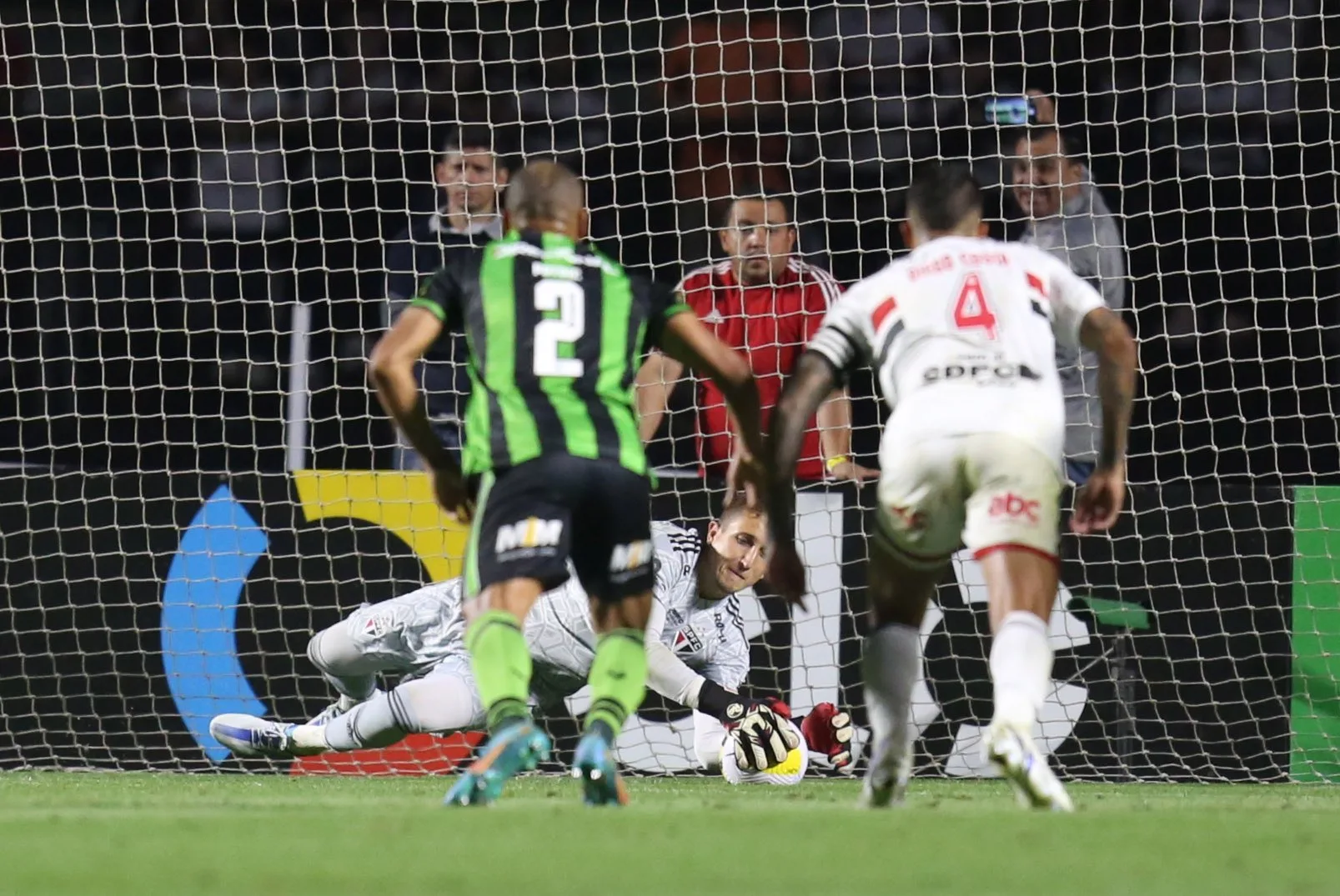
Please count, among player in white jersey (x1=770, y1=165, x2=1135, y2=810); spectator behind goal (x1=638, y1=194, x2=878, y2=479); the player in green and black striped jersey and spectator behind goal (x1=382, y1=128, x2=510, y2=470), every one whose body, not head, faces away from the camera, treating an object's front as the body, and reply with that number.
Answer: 2

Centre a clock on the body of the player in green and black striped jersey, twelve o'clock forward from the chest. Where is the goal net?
The goal net is roughly at 12 o'clock from the player in green and black striped jersey.

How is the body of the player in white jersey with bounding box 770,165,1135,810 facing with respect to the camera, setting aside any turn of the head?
away from the camera

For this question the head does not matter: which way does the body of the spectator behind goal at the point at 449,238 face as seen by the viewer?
toward the camera

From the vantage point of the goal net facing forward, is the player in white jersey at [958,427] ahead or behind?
ahead

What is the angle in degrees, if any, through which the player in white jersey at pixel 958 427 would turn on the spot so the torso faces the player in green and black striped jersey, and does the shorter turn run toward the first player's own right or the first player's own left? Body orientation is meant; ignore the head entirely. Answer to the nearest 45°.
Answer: approximately 90° to the first player's own left

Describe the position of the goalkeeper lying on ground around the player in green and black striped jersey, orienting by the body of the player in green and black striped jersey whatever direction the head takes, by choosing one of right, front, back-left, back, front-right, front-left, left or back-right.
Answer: front

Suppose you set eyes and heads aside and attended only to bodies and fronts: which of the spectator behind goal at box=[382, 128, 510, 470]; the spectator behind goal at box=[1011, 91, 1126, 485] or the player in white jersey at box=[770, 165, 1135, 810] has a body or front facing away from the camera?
the player in white jersey

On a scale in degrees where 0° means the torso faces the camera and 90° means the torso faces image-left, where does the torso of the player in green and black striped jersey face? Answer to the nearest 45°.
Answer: approximately 180°

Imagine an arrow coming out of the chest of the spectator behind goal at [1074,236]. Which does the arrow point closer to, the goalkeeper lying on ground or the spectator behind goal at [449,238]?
the goalkeeper lying on ground

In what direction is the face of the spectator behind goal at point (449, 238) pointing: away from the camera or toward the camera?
toward the camera

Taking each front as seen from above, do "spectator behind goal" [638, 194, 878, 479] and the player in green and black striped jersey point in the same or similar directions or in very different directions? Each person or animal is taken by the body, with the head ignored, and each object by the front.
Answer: very different directions

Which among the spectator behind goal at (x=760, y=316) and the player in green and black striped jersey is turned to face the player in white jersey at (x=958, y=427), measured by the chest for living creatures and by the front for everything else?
the spectator behind goal

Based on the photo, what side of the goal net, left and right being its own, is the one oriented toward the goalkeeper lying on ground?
front

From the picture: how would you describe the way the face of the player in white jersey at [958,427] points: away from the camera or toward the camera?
away from the camera

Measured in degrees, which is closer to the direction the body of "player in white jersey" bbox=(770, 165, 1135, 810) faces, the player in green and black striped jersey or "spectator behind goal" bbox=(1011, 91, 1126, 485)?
the spectator behind goal

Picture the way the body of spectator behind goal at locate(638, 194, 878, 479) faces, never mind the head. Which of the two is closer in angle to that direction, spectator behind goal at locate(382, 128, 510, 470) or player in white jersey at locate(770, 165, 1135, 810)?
the player in white jersey

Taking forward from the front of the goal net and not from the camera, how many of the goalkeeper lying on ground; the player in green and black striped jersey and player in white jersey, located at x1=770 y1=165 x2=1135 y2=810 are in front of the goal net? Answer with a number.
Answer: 3
